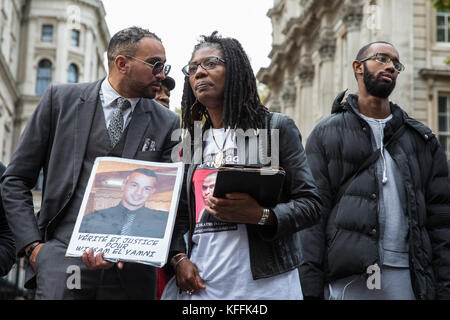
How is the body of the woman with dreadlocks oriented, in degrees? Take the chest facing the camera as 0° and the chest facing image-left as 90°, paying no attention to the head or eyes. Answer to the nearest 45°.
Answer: approximately 45°

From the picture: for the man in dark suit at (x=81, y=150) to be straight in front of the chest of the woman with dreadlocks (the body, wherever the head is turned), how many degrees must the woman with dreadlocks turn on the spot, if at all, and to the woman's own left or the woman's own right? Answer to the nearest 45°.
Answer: approximately 45° to the woman's own right
